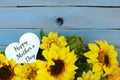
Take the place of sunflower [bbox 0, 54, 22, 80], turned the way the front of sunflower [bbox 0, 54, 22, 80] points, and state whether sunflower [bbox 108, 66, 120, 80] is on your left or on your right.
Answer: on your left

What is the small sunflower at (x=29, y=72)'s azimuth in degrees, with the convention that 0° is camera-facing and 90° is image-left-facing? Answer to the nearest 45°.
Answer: approximately 0°
